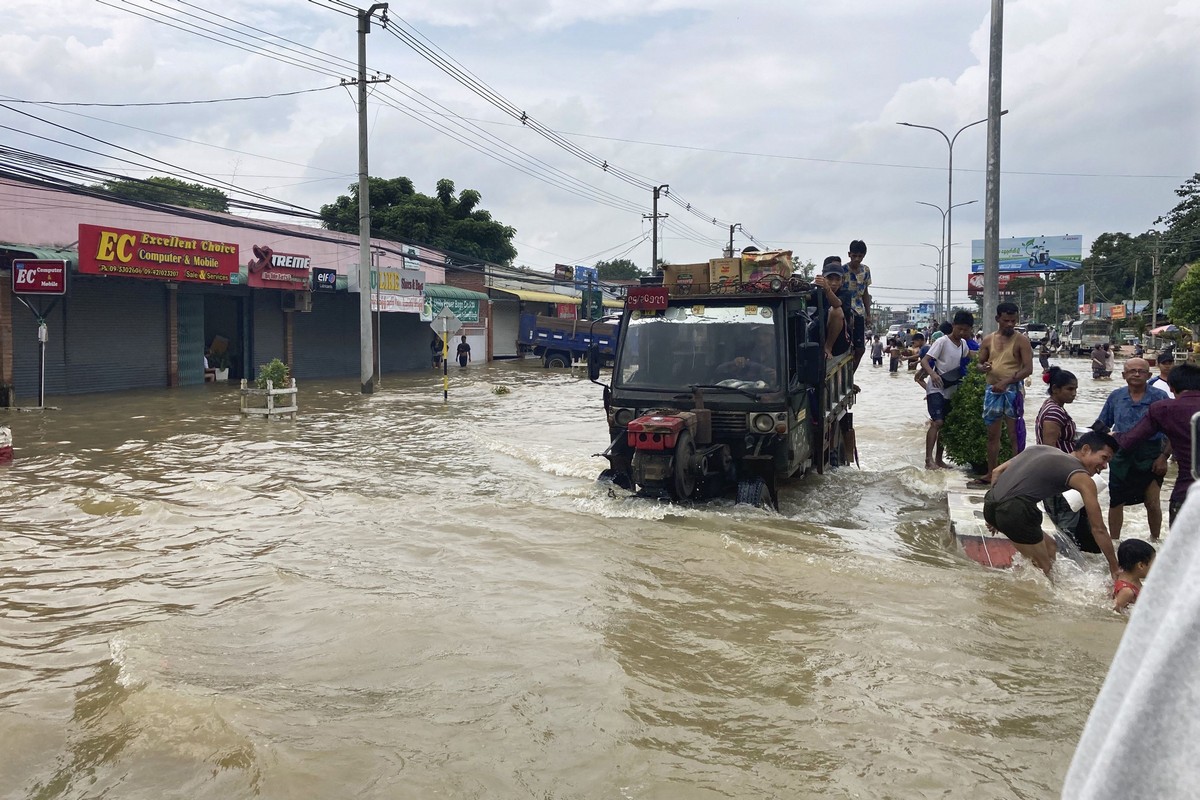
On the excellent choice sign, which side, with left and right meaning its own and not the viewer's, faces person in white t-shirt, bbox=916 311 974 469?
front

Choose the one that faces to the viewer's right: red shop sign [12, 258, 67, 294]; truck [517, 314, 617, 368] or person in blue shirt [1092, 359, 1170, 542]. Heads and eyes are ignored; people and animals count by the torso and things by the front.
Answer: the truck

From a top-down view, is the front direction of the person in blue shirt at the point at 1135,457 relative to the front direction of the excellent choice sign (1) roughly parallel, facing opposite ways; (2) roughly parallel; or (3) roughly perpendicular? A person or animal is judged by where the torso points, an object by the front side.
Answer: roughly perpendicular

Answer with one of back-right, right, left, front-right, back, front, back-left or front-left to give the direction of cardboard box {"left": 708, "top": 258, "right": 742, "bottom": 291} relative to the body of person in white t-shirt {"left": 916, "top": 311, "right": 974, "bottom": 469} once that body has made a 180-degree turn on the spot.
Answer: left

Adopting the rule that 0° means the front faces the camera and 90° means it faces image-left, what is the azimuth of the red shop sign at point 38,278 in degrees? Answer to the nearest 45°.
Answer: approximately 0°

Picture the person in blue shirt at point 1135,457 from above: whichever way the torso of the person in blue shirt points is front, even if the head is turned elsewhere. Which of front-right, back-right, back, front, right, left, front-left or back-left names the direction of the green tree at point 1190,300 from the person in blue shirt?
back
